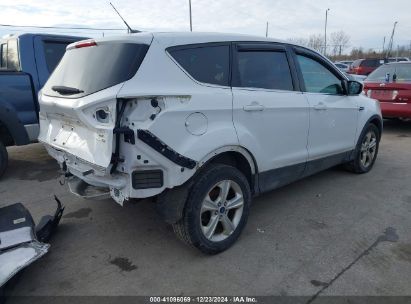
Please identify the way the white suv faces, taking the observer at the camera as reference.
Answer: facing away from the viewer and to the right of the viewer

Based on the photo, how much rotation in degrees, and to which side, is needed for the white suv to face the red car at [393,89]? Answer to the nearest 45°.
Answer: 0° — it already faces it

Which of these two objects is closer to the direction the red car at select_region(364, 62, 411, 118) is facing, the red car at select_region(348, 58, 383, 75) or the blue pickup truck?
the red car

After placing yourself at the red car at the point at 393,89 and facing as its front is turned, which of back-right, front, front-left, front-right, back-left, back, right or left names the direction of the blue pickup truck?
back-left

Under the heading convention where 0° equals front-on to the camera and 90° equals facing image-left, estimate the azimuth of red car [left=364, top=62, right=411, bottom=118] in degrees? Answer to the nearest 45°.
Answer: approximately 180°

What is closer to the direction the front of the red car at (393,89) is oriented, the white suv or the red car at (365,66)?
the red car

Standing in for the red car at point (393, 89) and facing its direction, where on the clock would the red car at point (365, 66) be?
the red car at point (365, 66) is roughly at 12 o'clock from the red car at point (393, 89).
